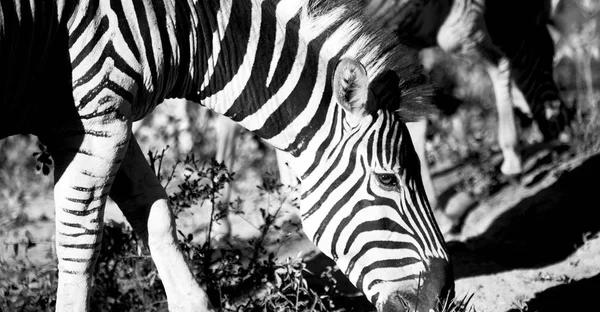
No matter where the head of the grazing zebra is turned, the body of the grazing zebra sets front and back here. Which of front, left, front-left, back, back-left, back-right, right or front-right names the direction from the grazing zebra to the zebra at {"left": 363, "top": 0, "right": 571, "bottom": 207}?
front-left

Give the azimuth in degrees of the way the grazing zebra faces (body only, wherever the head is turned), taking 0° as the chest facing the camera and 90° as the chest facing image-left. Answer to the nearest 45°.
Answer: approximately 270°
